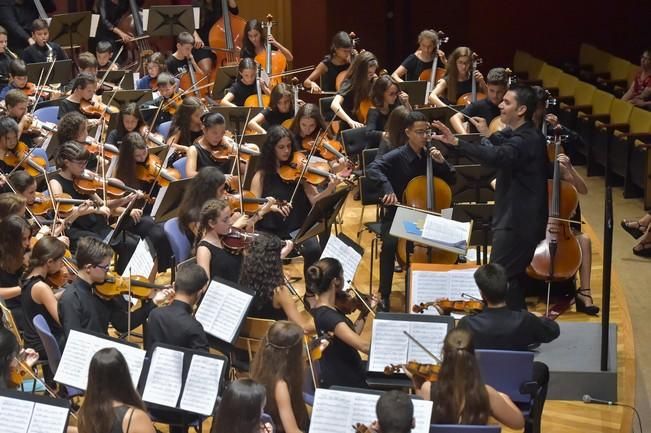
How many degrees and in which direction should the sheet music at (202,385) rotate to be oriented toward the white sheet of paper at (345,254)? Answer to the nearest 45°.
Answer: approximately 135° to its left

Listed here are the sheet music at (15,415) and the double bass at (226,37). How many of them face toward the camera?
2

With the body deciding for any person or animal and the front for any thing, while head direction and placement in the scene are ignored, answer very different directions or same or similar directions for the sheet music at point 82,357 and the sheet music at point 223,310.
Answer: same or similar directions

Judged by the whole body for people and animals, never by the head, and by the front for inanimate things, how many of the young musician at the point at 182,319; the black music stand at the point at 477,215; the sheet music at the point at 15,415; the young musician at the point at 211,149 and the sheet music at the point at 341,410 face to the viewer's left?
0

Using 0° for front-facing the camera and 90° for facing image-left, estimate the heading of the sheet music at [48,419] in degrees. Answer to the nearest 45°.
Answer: approximately 0°

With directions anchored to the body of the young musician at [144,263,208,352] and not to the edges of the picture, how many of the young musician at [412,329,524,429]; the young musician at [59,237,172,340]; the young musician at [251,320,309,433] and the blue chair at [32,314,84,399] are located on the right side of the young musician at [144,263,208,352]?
2

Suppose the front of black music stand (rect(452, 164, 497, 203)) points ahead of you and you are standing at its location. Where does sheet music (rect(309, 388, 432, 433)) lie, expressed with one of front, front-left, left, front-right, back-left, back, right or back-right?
back

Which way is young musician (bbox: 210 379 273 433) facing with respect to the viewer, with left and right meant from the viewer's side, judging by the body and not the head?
facing away from the viewer and to the right of the viewer

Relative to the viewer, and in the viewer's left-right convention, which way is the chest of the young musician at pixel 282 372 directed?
facing away from the viewer and to the right of the viewer

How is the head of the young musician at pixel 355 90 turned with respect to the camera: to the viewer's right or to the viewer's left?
to the viewer's right

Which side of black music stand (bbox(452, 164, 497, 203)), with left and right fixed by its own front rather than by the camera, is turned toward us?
back

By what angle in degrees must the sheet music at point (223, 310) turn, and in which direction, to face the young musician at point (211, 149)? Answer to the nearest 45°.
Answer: approximately 180°

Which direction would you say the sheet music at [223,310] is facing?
toward the camera

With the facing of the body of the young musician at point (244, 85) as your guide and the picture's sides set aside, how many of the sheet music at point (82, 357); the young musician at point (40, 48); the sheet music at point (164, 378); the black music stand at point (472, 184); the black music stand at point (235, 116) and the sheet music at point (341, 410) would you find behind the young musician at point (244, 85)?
1

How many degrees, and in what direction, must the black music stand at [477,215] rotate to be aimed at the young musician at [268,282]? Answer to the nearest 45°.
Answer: approximately 135° to its left
